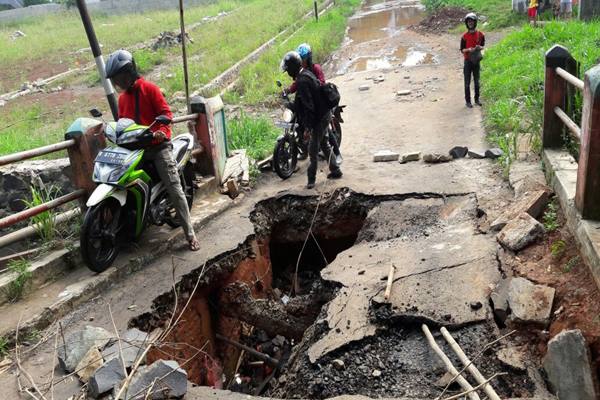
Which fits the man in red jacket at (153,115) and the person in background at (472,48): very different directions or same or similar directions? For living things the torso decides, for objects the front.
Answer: same or similar directions

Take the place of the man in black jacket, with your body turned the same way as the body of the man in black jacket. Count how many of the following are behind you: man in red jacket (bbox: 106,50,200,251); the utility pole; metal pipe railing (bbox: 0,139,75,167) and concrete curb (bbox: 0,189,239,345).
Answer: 0

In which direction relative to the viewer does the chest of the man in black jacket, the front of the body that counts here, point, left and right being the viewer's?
facing to the left of the viewer

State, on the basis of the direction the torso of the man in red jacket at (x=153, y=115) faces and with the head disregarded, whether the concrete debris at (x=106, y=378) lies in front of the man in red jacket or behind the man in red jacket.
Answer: in front

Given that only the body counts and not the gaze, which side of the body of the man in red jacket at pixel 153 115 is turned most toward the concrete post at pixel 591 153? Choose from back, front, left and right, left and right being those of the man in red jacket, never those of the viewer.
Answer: left

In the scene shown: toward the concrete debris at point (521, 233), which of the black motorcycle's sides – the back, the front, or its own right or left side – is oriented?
left

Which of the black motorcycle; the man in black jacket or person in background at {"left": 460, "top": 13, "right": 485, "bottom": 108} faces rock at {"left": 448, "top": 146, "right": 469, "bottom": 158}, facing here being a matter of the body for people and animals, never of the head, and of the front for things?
the person in background

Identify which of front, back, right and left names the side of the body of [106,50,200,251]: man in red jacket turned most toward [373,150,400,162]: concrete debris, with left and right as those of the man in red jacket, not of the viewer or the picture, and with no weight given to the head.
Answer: back

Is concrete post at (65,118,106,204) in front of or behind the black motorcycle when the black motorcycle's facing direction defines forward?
in front

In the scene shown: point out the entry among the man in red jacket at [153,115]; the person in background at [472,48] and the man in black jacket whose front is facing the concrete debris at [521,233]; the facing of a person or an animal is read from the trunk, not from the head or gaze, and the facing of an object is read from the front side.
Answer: the person in background

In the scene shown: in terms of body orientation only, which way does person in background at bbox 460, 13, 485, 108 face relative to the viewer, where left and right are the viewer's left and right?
facing the viewer

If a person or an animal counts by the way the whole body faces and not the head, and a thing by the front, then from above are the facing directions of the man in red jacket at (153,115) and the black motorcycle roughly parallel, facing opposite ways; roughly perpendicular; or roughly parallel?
roughly parallel

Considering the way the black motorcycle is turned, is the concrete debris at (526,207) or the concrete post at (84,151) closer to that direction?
the concrete post

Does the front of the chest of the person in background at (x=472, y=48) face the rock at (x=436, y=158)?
yes

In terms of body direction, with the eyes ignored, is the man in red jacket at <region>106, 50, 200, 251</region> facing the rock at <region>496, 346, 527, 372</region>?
no
